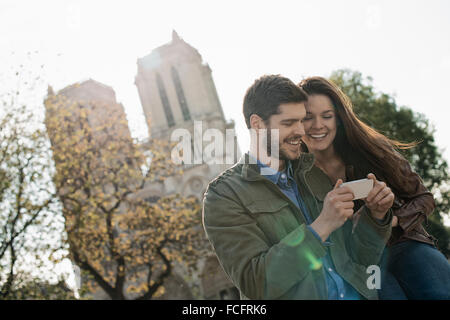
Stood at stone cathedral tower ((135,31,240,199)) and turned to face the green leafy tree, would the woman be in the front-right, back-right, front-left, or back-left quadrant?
front-right

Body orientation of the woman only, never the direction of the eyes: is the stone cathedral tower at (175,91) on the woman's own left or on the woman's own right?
on the woman's own right

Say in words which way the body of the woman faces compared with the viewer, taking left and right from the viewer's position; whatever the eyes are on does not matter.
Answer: facing the viewer and to the left of the viewer

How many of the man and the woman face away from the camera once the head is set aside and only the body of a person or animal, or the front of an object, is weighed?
0

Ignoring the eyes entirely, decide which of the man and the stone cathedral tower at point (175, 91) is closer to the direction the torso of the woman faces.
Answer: the man

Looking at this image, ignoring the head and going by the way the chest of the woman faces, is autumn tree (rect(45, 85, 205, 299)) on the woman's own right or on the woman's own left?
on the woman's own right

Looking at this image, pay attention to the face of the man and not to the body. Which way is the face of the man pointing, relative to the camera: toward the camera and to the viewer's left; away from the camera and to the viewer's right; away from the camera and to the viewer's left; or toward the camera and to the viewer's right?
toward the camera and to the viewer's right

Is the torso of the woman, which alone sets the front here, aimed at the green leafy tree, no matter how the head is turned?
no

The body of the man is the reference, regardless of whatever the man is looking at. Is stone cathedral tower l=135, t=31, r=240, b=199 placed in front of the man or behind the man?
behind

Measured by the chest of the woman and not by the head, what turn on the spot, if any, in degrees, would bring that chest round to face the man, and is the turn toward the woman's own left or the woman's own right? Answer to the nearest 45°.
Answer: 0° — they already face them
